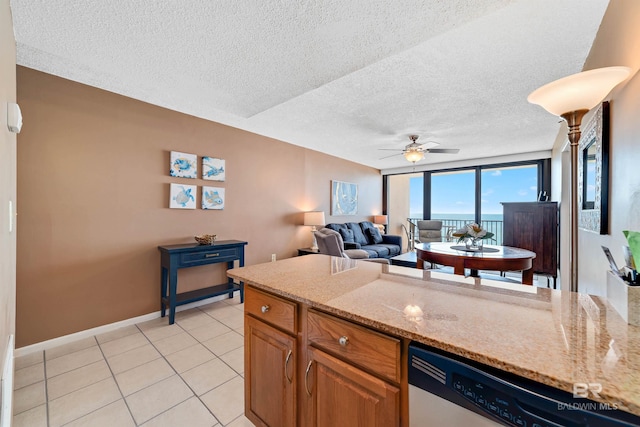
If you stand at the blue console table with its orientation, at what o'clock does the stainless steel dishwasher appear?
The stainless steel dishwasher is roughly at 1 o'clock from the blue console table.

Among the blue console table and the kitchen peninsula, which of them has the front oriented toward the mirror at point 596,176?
the blue console table

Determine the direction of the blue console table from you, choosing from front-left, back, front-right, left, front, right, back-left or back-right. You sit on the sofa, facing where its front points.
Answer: right

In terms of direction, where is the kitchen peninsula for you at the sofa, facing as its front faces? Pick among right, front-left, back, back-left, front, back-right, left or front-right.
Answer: front-right

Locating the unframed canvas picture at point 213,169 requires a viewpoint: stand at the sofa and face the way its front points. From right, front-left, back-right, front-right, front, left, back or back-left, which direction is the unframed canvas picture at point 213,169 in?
right

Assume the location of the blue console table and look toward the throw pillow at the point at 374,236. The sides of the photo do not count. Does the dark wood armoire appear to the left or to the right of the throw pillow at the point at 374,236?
right

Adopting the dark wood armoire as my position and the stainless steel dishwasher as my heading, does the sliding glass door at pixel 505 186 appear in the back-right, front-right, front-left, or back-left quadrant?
back-right

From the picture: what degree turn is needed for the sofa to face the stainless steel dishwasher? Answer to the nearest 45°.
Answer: approximately 45° to its right

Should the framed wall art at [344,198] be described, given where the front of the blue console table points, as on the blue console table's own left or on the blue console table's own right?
on the blue console table's own left

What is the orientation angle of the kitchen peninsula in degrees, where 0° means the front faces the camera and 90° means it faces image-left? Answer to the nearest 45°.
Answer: approximately 45°
